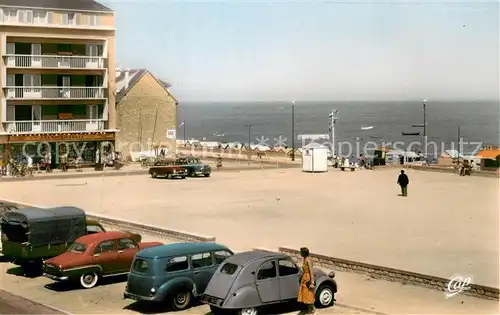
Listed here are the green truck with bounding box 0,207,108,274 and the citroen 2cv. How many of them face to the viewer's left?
0

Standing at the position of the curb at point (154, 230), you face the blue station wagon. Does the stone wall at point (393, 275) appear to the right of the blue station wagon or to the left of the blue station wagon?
left

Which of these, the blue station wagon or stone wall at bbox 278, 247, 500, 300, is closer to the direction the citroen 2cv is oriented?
the stone wall

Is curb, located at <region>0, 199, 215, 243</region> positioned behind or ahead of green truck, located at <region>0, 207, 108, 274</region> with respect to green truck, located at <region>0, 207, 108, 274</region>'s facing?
ahead
